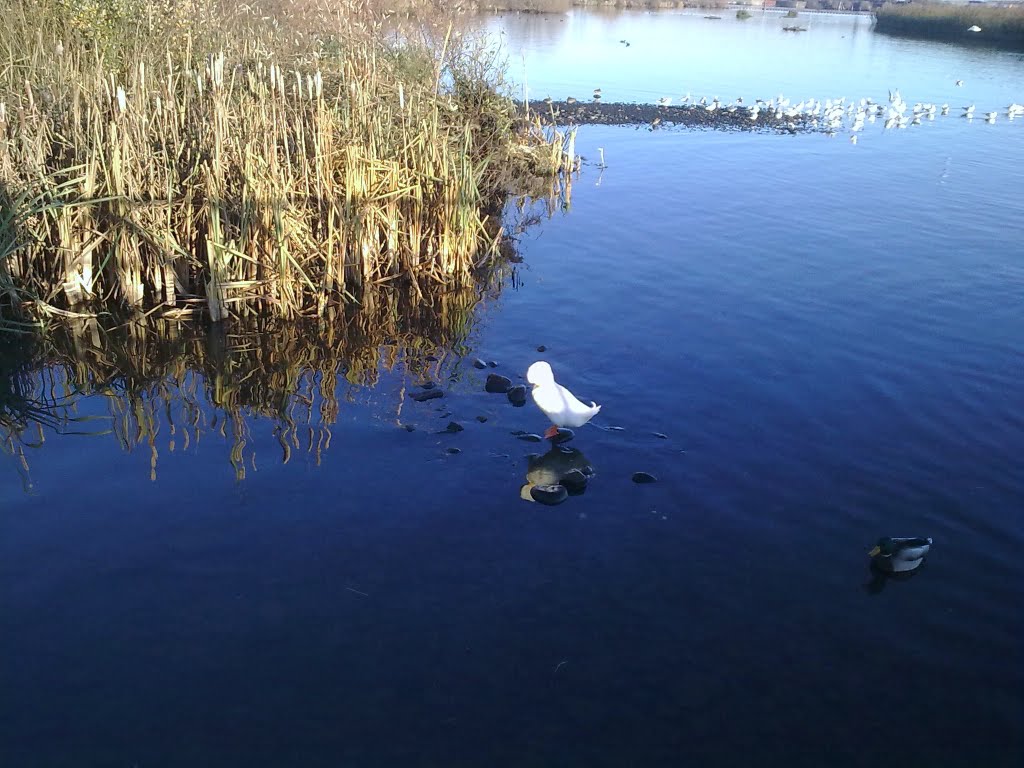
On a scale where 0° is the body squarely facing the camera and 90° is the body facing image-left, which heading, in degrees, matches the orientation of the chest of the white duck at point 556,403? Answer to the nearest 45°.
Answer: approximately 90°

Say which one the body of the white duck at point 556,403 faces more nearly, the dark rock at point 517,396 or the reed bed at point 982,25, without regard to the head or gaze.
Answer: the dark rock

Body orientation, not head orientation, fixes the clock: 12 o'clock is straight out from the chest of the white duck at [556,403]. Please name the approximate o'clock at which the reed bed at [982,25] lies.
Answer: The reed bed is roughly at 4 o'clock from the white duck.

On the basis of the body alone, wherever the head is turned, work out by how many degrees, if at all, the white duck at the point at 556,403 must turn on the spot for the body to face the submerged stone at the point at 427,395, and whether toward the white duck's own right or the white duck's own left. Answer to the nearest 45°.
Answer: approximately 45° to the white duck's own right

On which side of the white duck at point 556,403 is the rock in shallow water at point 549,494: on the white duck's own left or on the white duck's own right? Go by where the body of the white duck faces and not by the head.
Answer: on the white duck's own left

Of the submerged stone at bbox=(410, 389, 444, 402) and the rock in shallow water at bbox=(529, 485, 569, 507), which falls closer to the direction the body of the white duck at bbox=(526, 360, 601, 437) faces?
the submerged stone

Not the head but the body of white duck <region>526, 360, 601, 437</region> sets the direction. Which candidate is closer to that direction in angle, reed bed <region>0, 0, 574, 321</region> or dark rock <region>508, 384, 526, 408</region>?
the dark rock

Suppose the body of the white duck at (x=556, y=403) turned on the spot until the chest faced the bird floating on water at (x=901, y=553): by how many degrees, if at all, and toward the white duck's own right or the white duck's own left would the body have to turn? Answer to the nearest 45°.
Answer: approximately 135° to the white duck's own left

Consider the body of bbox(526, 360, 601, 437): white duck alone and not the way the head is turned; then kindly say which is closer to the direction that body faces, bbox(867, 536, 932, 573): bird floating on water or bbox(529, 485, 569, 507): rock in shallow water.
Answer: the rock in shallow water
